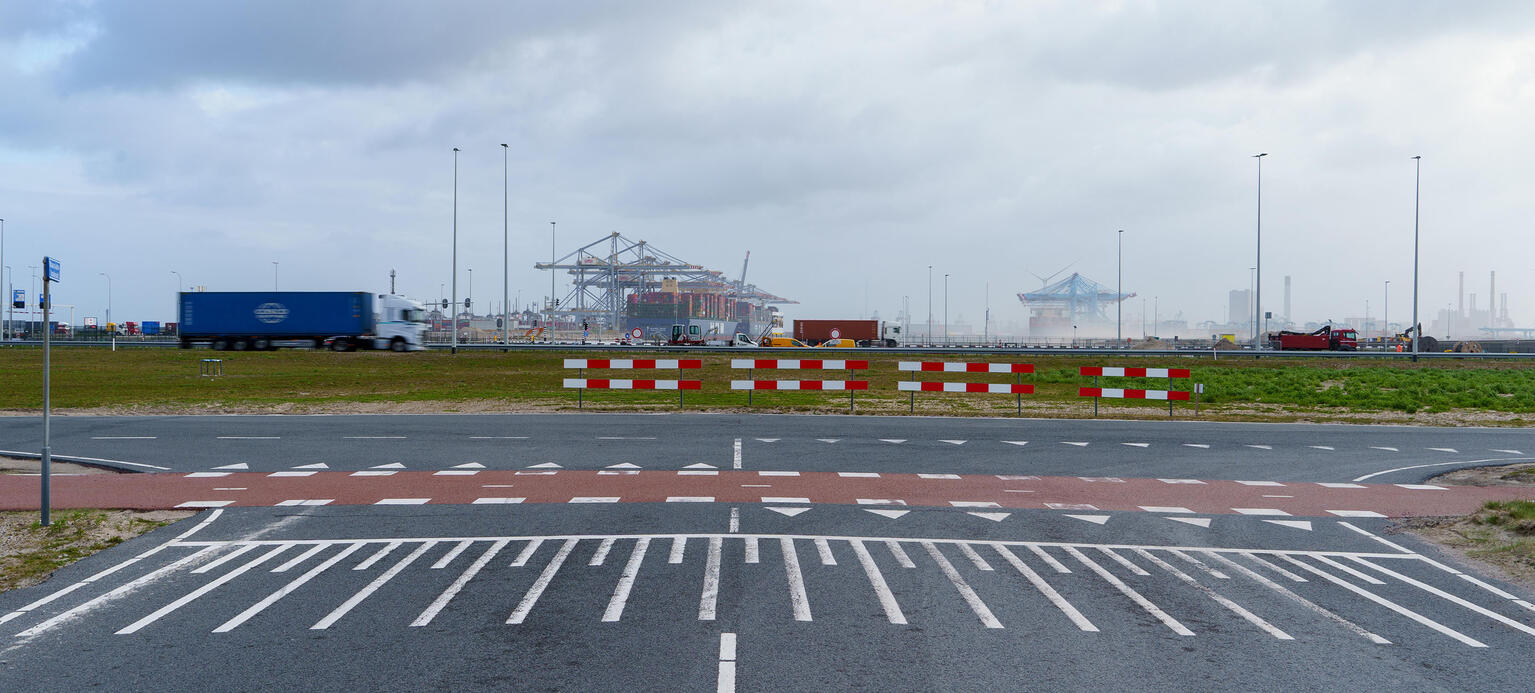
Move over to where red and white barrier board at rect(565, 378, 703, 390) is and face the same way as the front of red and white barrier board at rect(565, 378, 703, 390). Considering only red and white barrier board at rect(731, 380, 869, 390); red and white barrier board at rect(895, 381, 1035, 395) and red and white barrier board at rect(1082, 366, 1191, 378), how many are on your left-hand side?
3

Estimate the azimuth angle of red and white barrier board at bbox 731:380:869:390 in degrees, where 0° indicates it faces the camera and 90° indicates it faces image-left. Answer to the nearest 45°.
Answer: approximately 0°

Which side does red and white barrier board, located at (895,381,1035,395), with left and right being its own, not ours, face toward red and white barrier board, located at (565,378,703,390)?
right

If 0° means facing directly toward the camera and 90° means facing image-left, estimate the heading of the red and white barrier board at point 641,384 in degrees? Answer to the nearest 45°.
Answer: approximately 0°

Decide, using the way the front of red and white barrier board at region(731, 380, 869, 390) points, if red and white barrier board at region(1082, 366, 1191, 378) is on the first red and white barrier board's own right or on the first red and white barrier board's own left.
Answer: on the first red and white barrier board's own left

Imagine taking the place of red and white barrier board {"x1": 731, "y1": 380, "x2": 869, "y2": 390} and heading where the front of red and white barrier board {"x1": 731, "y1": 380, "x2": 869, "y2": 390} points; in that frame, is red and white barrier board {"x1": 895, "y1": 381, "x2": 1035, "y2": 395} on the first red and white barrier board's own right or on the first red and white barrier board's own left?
on the first red and white barrier board's own left

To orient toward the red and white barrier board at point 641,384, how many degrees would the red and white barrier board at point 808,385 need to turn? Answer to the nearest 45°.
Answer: approximately 90° to its right
